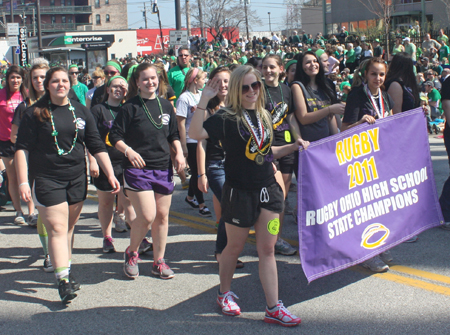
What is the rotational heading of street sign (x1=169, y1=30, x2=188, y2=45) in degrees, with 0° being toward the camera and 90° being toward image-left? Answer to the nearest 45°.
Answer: approximately 0°

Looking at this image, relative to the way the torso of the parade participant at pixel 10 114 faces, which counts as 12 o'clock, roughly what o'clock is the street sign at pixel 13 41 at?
The street sign is roughly at 6 o'clock from the parade participant.

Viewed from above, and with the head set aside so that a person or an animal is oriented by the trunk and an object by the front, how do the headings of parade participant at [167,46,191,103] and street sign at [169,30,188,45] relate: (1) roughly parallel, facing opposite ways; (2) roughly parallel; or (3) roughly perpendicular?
roughly parallel

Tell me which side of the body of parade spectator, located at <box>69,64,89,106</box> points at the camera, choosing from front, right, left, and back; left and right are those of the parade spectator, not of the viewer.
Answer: front

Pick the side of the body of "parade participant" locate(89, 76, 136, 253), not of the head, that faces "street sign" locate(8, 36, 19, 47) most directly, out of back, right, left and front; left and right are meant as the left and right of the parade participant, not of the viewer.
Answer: back

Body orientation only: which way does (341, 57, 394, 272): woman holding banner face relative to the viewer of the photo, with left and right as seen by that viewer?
facing the viewer and to the right of the viewer

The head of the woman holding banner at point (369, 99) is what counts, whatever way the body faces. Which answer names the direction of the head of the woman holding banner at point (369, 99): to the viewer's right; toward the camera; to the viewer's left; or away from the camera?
toward the camera

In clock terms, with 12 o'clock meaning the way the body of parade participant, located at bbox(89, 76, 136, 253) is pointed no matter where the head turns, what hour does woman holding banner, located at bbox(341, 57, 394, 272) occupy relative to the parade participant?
The woman holding banner is roughly at 10 o'clock from the parade participant.

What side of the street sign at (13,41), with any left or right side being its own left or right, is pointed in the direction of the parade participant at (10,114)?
front

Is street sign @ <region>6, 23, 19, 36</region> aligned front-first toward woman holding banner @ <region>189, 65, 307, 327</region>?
yes

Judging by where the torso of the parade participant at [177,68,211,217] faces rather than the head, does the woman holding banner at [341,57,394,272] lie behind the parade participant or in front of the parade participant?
in front

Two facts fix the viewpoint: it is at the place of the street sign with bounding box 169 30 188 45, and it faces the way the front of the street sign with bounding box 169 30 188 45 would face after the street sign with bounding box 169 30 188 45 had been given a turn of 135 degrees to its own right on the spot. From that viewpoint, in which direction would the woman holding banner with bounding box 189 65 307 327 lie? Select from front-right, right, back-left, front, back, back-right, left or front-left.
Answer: back-left

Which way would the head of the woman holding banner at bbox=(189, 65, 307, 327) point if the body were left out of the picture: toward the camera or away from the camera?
toward the camera

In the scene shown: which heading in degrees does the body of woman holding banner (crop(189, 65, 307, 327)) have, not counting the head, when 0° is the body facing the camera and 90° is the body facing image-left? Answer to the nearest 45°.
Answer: approximately 315°

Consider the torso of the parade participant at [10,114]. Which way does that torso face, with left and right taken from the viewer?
facing the viewer
